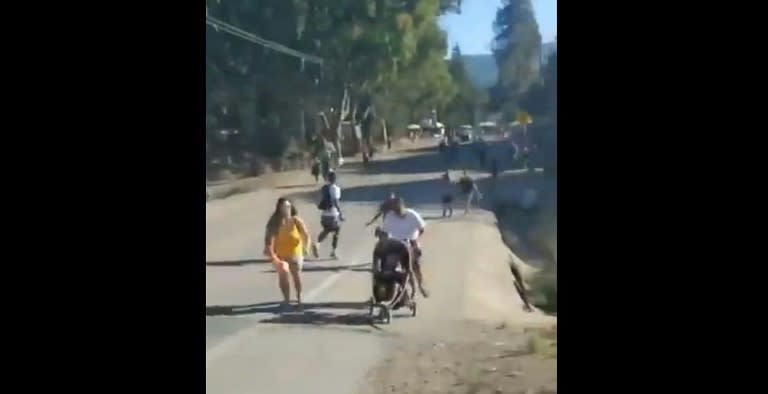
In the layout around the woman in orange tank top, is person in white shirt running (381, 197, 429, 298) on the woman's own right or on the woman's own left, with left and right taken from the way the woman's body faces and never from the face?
on the woman's own left

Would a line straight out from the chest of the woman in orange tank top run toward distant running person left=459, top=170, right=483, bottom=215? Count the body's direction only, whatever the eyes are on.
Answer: no

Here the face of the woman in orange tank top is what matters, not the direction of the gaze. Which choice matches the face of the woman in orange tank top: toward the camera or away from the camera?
toward the camera

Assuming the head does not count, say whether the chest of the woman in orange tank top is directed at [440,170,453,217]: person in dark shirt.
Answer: no

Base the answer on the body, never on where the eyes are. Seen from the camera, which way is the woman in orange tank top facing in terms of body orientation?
toward the camera
